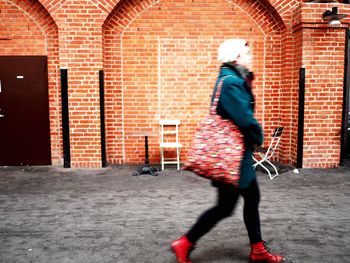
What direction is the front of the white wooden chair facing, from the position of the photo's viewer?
facing the viewer

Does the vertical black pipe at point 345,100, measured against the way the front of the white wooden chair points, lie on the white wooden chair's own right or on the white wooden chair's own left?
on the white wooden chair's own left

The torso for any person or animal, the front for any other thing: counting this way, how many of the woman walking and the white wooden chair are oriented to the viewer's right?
1

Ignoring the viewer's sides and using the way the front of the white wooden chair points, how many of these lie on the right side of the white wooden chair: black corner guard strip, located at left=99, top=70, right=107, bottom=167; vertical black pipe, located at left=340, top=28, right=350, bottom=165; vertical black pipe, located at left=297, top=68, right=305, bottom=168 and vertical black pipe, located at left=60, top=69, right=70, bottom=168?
2

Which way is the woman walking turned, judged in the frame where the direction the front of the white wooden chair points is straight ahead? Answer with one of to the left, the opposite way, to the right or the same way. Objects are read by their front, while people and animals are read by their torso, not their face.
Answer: to the left

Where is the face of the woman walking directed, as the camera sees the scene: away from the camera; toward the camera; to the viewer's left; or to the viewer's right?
to the viewer's right

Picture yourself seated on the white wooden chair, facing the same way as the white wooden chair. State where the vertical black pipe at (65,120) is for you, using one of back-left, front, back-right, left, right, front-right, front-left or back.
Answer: right

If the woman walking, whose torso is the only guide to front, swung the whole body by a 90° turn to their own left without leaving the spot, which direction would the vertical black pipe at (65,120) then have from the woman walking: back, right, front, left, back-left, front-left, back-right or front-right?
front-left

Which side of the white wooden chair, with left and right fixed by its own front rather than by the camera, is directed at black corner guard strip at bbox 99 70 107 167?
right

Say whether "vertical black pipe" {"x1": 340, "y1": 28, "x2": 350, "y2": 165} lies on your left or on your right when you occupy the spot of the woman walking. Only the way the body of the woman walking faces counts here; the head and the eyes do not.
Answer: on your left

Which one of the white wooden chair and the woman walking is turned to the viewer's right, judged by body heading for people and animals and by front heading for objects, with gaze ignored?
the woman walking

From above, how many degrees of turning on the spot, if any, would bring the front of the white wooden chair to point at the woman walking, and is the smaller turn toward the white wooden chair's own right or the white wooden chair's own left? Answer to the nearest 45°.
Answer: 0° — it already faces them

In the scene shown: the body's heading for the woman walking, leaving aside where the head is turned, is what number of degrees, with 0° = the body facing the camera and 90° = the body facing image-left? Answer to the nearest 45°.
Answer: approximately 270°
